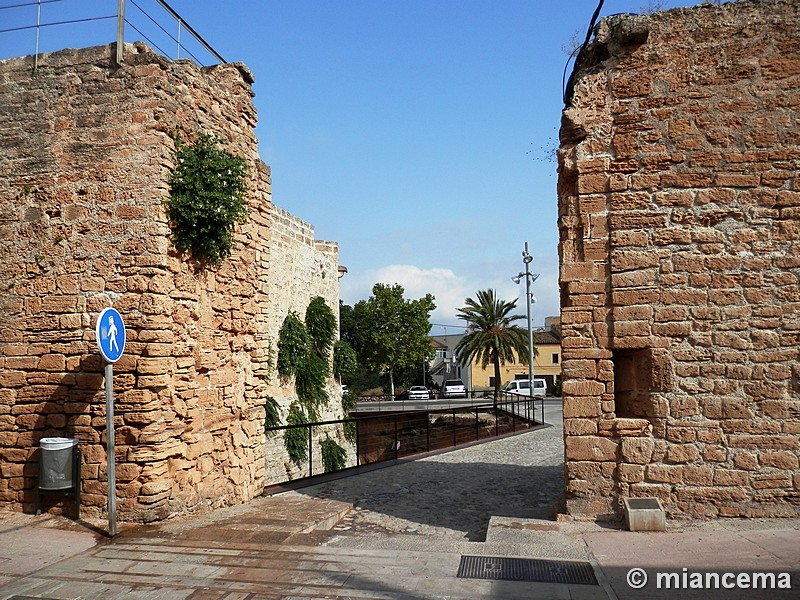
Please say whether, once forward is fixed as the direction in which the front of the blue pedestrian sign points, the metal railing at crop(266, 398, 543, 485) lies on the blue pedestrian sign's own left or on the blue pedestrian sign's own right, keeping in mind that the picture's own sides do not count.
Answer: on the blue pedestrian sign's own left

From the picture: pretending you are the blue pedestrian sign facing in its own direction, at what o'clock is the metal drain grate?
The metal drain grate is roughly at 12 o'clock from the blue pedestrian sign.

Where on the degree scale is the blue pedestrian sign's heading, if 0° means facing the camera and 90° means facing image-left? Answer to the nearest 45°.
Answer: approximately 315°

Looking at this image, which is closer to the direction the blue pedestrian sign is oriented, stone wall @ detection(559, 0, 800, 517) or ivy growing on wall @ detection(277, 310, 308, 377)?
the stone wall

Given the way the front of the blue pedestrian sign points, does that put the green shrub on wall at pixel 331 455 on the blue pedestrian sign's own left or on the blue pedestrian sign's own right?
on the blue pedestrian sign's own left

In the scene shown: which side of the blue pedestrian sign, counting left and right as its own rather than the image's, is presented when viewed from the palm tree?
left

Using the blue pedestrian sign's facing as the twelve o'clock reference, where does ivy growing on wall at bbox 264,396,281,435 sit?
The ivy growing on wall is roughly at 8 o'clock from the blue pedestrian sign.
